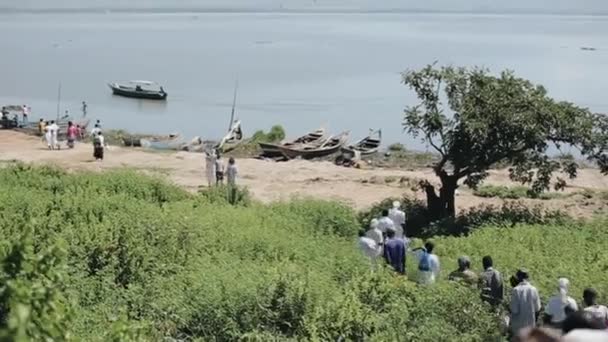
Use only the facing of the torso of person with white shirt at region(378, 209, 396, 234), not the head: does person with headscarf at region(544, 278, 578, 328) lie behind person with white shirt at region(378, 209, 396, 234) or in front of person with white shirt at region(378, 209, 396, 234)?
behind

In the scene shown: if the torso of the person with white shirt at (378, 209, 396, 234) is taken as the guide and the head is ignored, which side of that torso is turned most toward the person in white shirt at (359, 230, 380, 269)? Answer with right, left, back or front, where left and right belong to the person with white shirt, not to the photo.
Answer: back

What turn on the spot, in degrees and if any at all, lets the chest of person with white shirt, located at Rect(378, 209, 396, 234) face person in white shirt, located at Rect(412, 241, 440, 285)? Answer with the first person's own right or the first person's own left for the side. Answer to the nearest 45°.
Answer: approximately 180°

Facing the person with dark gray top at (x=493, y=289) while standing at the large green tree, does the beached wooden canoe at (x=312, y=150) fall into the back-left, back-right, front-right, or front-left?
back-right

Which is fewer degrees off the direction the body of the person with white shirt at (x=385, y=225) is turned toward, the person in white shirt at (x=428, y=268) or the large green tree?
the large green tree

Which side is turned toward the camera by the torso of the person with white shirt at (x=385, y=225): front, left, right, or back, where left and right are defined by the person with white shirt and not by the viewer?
back
